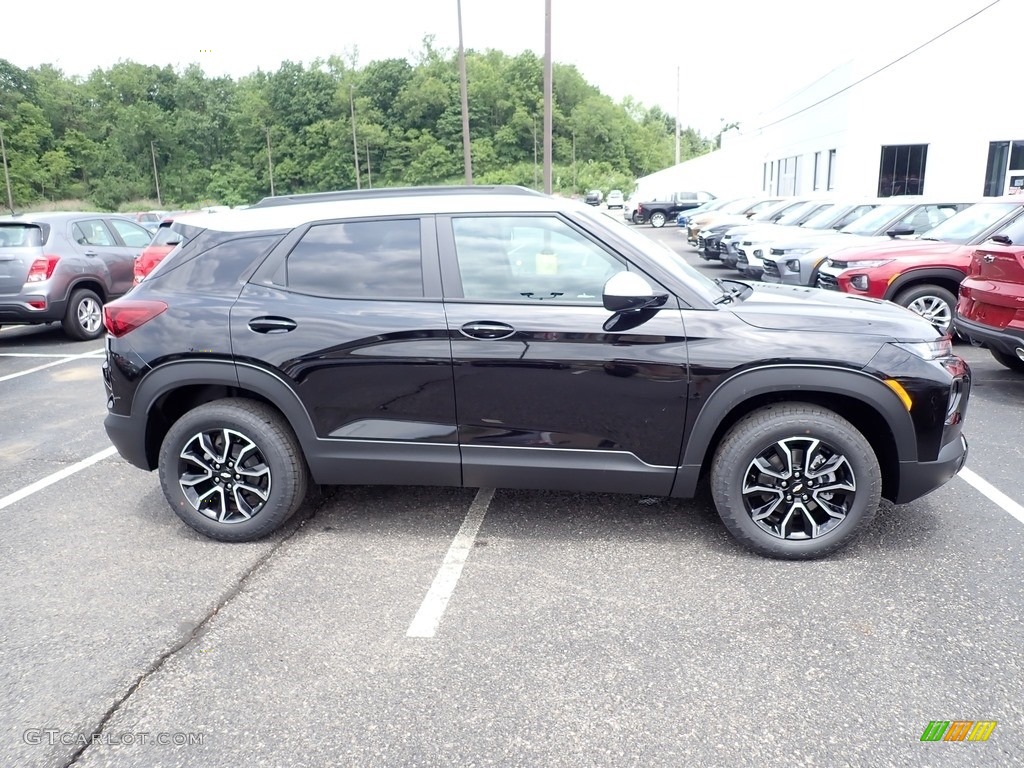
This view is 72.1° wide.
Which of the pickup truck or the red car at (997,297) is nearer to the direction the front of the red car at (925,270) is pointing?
the red car

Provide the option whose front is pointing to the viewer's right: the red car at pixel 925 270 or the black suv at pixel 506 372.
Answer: the black suv

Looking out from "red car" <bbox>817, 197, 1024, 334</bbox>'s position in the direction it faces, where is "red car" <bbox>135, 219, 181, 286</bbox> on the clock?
"red car" <bbox>135, 219, 181, 286</bbox> is roughly at 1 o'clock from "red car" <bbox>817, 197, 1024, 334</bbox>.

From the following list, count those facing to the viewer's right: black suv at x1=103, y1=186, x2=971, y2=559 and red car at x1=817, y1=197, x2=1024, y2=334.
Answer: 1

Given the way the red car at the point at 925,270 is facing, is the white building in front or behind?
behind

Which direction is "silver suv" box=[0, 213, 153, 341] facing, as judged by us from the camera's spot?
facing away from the viewer and to the right of the viewer

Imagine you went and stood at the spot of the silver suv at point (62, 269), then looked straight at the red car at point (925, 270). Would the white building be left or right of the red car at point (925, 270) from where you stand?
left

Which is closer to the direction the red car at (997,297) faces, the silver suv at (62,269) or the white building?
the white building

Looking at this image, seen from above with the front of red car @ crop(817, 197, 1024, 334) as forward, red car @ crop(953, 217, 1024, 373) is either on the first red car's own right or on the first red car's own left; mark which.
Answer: on the first red car's own left

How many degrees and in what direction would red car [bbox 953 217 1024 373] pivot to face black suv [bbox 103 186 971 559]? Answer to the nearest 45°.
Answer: approximately 180°

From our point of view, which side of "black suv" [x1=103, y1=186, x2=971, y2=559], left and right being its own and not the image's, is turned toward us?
right

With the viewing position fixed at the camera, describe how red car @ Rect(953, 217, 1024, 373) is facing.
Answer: facing away from the viewer and to the right of the viewer

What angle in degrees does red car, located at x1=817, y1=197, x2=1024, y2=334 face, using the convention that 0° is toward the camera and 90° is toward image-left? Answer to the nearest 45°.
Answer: approximately 45°

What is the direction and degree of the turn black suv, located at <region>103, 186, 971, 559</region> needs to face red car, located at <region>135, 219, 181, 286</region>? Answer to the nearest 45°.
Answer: approximately 135° to its left

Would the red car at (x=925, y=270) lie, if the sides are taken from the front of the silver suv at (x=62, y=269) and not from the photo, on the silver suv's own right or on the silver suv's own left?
on the silver suv's own right

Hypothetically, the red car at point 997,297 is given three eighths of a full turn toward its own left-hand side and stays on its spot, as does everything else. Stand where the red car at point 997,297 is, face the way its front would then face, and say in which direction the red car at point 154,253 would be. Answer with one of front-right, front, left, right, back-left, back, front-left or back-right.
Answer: front

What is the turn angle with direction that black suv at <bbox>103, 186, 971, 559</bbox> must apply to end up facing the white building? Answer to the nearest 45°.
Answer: approximately 45° to its left
